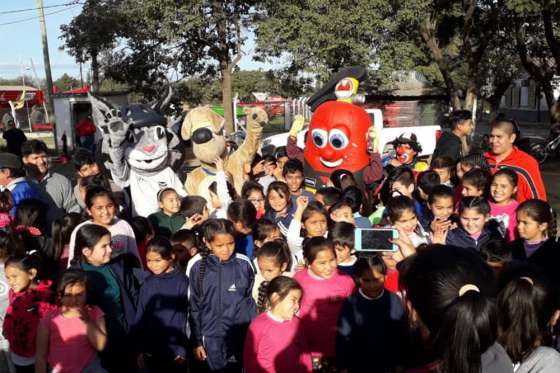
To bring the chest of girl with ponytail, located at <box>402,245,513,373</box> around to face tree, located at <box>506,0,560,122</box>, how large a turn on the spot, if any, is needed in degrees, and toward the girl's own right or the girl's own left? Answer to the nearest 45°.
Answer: approximately 45° to the girl's own right

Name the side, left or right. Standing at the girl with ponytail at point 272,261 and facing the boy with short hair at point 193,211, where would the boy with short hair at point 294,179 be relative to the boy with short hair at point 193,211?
right

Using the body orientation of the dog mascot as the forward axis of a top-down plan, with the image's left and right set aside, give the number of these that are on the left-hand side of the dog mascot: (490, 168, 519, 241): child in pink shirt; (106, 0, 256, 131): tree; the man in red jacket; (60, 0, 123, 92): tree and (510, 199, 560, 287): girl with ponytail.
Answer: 3

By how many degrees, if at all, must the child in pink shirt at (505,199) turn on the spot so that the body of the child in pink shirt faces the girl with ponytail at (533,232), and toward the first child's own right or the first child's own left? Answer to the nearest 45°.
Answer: approximately 45° to the first child's own left

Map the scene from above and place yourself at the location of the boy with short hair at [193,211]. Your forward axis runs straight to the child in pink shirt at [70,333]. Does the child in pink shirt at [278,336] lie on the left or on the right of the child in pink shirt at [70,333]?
left

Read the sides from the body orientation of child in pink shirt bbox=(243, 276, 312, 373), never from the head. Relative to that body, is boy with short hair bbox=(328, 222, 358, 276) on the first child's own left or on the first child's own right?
on the first child's own left

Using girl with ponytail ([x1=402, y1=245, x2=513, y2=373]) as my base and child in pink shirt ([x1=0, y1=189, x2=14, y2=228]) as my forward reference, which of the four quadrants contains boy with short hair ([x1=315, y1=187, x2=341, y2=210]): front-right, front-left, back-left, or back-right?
front-right

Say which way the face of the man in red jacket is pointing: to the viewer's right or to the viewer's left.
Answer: to the viewer's left

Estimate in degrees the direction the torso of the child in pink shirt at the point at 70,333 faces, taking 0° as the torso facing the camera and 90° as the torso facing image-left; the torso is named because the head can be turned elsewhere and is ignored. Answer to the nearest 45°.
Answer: approximately 0°

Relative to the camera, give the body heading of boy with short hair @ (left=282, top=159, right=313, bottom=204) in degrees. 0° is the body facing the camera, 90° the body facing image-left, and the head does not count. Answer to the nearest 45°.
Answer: approximately 315°

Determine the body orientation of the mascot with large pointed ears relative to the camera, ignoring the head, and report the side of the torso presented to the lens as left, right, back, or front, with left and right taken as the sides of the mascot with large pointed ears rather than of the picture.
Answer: front

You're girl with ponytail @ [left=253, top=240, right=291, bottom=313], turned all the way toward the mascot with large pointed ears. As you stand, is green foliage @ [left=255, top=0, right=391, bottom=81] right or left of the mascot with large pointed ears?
right

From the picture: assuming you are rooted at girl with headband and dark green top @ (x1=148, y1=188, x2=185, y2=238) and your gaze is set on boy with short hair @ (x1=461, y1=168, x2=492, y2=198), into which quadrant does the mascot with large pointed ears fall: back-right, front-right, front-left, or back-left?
back-left

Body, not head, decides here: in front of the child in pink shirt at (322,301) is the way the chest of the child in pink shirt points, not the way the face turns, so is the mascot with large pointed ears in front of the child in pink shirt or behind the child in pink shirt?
behind

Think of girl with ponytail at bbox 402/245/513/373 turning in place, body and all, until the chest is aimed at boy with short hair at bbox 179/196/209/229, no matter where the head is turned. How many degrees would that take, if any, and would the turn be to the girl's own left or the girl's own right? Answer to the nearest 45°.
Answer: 0° — they already face them

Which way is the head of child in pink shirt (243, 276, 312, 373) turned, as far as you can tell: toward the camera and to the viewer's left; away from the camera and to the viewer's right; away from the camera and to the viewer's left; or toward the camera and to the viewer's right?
toward the camera and to the viewer's right

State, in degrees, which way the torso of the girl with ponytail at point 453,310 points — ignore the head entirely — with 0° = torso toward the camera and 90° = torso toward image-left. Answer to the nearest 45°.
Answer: approximately 135°

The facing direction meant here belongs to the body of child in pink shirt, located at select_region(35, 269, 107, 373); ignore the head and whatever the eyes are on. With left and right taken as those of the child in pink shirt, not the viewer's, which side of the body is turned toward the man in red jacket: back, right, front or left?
left

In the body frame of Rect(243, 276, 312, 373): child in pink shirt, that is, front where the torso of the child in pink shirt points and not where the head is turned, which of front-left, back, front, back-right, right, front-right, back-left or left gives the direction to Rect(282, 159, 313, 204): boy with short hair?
back-left
